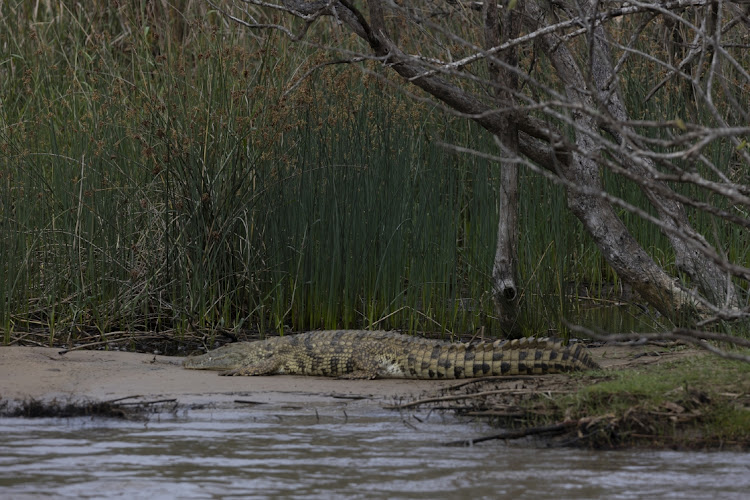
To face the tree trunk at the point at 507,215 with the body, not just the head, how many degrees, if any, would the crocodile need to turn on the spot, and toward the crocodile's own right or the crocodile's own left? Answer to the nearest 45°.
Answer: approximately 135° to the crocodile's own right

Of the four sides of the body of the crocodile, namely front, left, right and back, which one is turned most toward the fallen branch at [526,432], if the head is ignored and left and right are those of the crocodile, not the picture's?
left

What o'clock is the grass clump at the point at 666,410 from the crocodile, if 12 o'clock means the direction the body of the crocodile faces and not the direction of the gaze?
The grass clump is roughly at 8 o'clock from the crocodile.

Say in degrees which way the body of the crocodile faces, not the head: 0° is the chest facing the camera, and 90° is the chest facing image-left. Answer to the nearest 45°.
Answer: approximately 90°

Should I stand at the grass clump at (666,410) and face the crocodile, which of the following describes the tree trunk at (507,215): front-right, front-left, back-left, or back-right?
front-right
